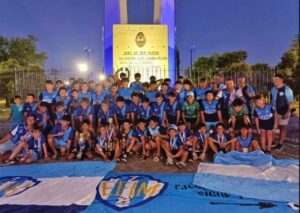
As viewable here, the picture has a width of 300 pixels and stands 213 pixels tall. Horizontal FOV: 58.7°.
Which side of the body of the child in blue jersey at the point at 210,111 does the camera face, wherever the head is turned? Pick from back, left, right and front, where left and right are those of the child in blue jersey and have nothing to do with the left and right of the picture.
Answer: front

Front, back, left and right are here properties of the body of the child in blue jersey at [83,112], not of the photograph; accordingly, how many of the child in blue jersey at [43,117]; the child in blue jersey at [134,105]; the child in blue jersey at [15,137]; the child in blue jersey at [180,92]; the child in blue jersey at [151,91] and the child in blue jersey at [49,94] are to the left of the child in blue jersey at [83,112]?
3

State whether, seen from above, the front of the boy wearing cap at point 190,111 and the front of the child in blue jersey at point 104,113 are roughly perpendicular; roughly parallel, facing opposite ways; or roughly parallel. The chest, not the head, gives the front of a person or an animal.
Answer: roughly parallel

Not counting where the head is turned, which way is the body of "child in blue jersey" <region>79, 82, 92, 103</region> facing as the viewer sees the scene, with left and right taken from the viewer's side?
facing the viewer

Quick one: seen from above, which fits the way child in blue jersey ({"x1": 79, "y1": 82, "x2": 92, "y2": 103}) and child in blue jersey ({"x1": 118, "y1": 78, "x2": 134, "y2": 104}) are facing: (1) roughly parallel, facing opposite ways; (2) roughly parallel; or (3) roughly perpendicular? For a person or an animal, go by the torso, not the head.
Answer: roughly parallel

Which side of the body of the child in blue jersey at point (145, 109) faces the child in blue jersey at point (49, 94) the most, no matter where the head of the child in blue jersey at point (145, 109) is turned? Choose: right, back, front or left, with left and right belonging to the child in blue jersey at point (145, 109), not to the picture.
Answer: right

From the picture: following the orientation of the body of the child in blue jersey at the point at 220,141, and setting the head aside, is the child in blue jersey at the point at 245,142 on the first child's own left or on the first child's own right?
on the first child's own left

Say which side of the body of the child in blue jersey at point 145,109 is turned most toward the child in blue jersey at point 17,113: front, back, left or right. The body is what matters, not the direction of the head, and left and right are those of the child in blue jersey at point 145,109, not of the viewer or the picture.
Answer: right

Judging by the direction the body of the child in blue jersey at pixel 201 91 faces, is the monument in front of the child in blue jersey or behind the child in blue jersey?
behind

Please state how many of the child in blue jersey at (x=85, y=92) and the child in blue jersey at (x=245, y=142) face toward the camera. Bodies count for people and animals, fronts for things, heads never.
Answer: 2

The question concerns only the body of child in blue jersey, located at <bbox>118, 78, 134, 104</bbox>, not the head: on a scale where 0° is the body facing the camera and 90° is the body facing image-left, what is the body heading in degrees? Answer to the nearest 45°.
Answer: approximately 0°

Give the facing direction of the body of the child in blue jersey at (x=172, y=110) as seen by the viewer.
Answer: toward the camera

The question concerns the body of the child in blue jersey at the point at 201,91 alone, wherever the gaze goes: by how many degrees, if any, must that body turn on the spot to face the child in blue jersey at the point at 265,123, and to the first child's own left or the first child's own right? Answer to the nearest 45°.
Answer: approximately 45° to the first child's own left
